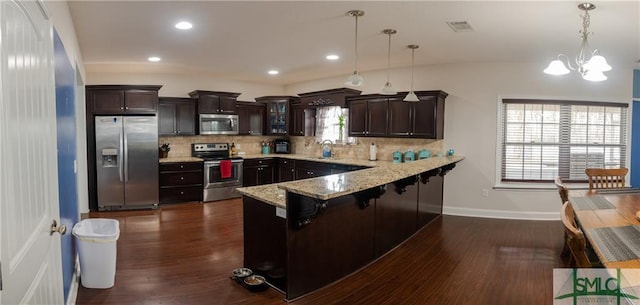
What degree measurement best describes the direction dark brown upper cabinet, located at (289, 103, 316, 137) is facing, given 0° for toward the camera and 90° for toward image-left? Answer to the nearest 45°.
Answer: approximately 45°

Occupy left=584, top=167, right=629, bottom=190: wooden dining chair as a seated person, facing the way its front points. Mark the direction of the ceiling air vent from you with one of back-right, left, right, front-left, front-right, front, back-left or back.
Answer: front-right

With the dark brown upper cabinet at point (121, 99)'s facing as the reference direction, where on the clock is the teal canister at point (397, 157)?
The teal canister is roughly at 10 o'clock from the dark brown upper cabinet.

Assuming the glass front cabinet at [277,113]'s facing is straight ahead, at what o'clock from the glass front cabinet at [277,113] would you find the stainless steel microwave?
The stainless steel microwave is roughly at 2 o'clock from the glass front cabinet.

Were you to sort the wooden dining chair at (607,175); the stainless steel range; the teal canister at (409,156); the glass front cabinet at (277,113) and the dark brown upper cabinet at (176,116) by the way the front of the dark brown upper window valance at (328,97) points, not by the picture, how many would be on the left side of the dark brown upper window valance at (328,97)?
2

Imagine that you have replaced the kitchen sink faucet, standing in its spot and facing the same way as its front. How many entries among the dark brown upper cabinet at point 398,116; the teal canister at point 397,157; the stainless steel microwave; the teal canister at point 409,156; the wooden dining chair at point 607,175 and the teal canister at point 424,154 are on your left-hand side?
5

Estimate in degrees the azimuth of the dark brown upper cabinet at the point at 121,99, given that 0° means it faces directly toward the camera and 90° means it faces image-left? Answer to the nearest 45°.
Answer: approximately 0°

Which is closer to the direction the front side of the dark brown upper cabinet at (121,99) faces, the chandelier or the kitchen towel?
the chandelier
